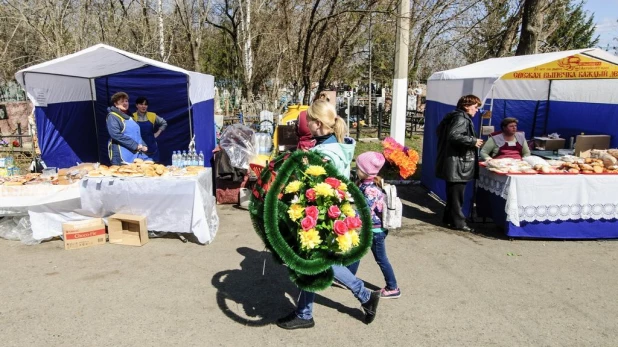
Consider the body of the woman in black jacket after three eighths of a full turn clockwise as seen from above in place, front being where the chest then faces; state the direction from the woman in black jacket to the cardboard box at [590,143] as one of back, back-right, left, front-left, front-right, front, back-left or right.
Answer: back

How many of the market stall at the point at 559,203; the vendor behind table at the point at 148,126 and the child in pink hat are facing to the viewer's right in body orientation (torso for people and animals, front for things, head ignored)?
0

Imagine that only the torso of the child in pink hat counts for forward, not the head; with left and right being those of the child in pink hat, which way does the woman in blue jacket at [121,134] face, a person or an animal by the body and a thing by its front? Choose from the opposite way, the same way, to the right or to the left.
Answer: the opposite way

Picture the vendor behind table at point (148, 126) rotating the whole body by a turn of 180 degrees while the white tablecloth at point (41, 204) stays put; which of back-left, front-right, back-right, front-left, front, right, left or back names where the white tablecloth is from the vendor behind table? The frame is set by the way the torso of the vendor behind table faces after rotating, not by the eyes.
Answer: back-left

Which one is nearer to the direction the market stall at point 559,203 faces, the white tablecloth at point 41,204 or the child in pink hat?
the child in pink hat

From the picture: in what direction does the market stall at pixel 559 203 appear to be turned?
toward the camera

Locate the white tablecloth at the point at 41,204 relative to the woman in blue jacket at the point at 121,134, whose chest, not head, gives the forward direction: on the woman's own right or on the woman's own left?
on the woman's own right

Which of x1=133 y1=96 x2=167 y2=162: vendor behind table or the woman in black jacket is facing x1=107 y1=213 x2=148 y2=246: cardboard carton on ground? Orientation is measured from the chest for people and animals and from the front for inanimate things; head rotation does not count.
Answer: the vendor behind table

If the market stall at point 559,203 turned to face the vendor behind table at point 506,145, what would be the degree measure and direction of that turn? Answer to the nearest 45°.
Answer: approximately 135° to its right

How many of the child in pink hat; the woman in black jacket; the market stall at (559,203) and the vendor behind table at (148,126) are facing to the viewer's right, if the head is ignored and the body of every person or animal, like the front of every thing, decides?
1

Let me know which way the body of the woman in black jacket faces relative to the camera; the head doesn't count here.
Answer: to the viewer's right
